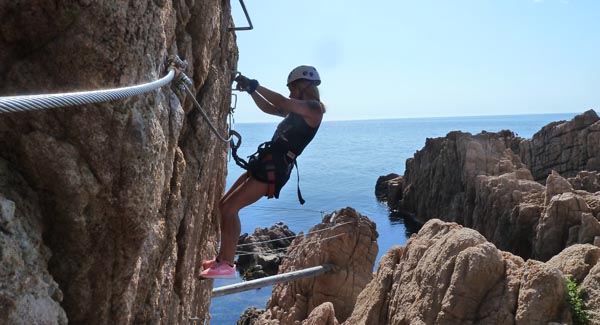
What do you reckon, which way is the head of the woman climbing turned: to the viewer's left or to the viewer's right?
to the viewer's left

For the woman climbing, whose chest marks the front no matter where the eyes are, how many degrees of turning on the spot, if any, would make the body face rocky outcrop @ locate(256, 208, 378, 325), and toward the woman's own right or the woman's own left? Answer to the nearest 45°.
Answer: approximately 90° to the woman's own right

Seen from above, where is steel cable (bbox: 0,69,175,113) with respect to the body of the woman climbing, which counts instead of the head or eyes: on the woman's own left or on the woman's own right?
on the woman's own left

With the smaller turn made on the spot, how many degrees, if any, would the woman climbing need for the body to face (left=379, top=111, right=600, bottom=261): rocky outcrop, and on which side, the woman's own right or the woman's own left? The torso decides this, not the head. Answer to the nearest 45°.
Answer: approximately 135° to the woman's own right

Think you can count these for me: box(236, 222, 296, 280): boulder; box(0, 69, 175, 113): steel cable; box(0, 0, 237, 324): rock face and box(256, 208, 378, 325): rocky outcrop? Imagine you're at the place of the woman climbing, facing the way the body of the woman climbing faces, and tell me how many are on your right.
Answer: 2

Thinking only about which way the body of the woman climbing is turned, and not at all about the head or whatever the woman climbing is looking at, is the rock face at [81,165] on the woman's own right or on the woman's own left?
on the woman's own left

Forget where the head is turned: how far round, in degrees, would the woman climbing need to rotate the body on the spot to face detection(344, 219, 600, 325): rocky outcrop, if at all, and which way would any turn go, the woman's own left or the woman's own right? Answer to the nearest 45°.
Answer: approximately 135° to the woman's own right

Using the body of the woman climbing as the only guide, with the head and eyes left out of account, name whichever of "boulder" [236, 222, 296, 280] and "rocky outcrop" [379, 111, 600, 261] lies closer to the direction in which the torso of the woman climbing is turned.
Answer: the boulder

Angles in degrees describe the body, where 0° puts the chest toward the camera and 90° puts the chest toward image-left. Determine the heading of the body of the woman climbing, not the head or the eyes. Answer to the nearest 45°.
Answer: approximately 90°

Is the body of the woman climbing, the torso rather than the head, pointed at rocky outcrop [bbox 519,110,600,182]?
no

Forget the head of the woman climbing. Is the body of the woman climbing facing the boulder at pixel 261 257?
no
